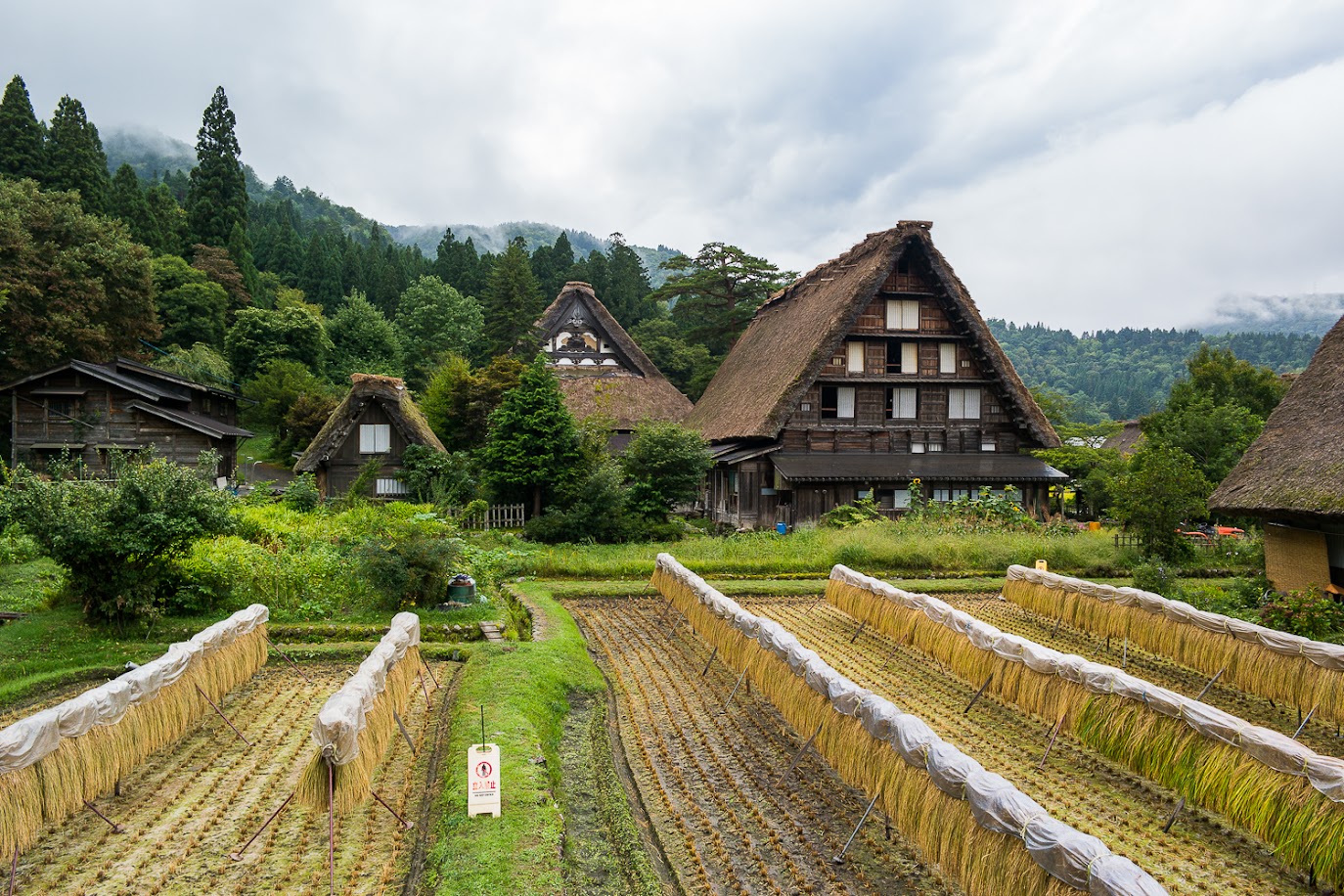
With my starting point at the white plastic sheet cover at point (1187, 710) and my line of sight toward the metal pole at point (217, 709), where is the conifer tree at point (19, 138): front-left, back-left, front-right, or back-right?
front-right

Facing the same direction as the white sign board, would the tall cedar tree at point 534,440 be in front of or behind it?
behind

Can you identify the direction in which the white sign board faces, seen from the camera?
facing the viewer

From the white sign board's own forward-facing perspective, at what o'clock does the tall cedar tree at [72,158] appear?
The tall cedar tree is roughly at 5 o'clock from the white sign board.

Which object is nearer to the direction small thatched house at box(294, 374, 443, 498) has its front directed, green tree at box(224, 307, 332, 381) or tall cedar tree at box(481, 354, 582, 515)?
the tall cedar tree

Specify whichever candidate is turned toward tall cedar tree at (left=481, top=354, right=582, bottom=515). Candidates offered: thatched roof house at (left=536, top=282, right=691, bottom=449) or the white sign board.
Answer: the thatched roof house

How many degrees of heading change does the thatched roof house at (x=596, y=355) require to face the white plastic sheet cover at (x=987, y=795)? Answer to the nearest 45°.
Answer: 0° — it already faces it

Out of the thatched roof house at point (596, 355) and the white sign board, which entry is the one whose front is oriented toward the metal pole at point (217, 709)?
the thatched roof house

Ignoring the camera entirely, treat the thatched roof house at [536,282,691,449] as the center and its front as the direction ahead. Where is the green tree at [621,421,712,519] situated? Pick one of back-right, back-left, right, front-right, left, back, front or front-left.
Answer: front

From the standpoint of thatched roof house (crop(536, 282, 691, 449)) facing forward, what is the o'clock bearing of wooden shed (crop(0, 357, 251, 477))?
The wooden shed is roughly at 2 o'clock from the thatched roof house.

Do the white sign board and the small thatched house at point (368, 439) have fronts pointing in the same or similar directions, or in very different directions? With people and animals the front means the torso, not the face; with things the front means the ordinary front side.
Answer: same or similar directions

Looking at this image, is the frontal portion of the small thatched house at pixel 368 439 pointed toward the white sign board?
yes

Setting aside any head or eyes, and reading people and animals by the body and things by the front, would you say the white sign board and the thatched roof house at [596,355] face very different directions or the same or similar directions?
same or similar directions

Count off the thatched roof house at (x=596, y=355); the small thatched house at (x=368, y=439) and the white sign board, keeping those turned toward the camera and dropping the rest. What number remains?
3

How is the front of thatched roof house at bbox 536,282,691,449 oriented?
toward the camera

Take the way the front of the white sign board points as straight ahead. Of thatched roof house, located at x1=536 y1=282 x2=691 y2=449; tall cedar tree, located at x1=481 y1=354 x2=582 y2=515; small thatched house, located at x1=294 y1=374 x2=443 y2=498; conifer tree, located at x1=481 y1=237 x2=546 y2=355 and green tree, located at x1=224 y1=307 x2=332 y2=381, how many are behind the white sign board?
5

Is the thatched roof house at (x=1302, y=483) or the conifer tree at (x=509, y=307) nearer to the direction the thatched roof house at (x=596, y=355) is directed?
the thatched roof house

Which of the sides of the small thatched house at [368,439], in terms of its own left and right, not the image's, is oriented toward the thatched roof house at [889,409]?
left
